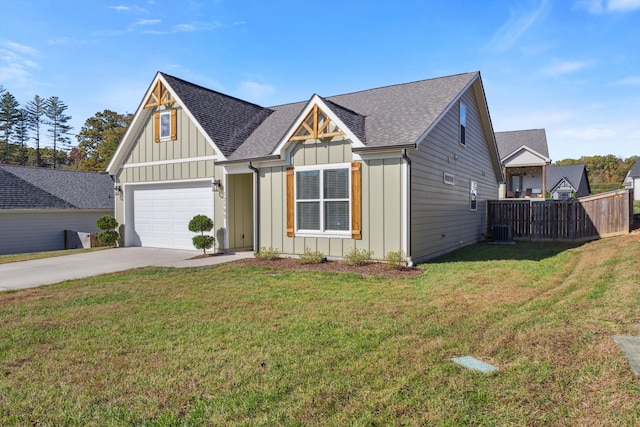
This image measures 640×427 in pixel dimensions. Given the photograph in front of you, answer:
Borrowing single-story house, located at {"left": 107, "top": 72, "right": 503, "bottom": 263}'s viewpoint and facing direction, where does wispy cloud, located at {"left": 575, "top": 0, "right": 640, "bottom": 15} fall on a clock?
The wispy cloud is roughly at 6 o'clock from the single-story house.

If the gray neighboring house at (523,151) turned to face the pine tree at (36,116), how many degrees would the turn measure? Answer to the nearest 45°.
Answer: approximately 90° to its right

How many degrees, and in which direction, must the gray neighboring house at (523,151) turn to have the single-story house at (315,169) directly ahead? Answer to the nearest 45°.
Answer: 0° — it already faces it

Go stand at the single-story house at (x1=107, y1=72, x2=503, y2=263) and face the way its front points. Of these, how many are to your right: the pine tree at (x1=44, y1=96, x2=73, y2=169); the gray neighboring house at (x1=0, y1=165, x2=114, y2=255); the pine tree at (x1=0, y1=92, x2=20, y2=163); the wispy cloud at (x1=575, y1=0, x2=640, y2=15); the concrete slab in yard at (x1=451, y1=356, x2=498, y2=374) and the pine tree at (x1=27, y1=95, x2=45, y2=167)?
4

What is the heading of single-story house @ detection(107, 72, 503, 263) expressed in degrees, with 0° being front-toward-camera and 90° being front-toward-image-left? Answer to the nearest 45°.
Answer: approximately 45°

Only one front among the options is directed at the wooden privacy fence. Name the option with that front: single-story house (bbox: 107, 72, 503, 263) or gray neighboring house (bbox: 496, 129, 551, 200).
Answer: the gray neighboring house

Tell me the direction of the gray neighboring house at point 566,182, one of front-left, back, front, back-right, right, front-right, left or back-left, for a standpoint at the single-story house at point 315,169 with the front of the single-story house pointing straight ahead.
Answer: back

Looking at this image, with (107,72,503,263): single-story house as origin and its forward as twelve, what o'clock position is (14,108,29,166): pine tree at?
The pine tree is roughly at 3 o'clock from the single-story house.

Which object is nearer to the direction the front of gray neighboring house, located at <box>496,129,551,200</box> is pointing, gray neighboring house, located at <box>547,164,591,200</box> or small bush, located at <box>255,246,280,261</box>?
the small bush

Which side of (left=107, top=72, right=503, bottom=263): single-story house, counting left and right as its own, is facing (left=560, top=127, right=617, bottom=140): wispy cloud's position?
back

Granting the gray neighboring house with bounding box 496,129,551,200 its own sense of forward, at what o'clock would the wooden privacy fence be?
The wooden privacy fence is roughly at 12 o'clock from the gray neighboring house.
